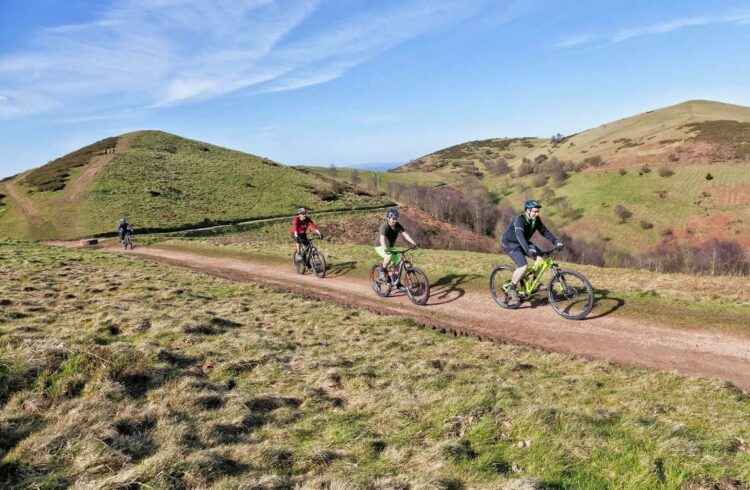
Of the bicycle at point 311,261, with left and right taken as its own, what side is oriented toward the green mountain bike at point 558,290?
front

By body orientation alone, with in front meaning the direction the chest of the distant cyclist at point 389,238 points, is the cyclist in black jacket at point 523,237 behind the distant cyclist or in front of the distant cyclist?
in front

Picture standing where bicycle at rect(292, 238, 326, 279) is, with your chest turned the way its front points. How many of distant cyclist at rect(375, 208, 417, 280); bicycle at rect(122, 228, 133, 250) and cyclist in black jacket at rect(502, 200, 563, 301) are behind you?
1

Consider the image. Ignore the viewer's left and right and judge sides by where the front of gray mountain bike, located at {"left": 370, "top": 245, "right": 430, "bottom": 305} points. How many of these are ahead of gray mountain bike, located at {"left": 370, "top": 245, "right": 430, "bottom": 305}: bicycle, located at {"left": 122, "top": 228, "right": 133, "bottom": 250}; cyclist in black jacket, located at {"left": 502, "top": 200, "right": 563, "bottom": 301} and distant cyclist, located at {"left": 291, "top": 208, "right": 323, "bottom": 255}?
1

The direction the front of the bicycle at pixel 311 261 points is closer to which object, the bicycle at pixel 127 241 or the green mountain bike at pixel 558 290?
the green mountain bike

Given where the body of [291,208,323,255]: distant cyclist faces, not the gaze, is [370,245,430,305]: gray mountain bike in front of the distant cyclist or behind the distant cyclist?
in front

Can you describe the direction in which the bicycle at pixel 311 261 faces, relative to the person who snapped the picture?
facing the viewer and to the right of the viewer

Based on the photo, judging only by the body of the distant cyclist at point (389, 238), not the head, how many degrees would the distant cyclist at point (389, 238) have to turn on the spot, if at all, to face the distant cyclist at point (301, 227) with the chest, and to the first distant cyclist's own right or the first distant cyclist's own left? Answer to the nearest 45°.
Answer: approximately 180°

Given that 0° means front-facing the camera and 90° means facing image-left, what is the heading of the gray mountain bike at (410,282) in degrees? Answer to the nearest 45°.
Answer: approximately 315°

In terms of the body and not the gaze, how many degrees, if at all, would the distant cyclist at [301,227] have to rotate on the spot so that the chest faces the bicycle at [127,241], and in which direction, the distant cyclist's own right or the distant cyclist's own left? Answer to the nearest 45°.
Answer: approximately 180°
